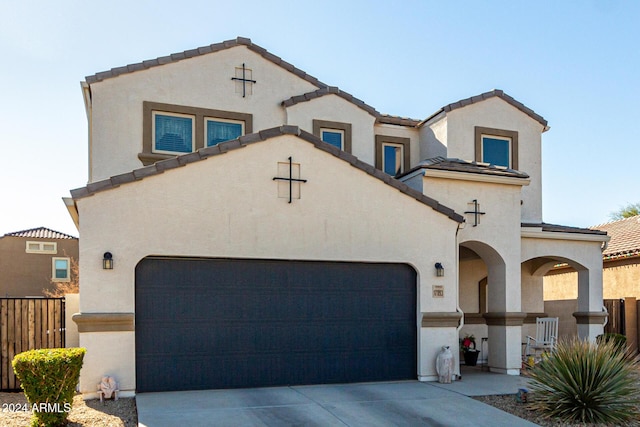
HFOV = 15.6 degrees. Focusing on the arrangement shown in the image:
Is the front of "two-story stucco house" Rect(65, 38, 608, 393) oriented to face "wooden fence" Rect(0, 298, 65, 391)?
no

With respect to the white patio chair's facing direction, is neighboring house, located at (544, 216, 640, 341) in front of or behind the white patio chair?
behind

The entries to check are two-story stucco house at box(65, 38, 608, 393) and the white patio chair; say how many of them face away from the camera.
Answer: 0

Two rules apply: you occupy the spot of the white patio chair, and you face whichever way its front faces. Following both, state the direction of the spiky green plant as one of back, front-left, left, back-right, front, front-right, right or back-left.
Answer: front-left

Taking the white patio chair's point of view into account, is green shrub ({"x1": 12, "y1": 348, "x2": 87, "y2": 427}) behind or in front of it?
in front

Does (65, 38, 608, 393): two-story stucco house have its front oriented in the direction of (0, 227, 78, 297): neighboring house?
no

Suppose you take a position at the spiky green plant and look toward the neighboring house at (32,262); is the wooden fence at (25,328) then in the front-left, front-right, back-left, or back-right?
front-left

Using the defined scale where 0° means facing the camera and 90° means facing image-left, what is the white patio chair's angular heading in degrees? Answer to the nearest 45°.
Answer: approximately 45°

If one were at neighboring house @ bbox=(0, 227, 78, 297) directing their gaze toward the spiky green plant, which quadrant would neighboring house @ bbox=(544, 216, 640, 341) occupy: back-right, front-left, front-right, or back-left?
front-left

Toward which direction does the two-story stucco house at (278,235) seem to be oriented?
toward the camera

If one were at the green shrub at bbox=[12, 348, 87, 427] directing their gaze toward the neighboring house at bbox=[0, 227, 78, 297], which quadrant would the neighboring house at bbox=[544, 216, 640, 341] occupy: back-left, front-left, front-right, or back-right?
front-right
